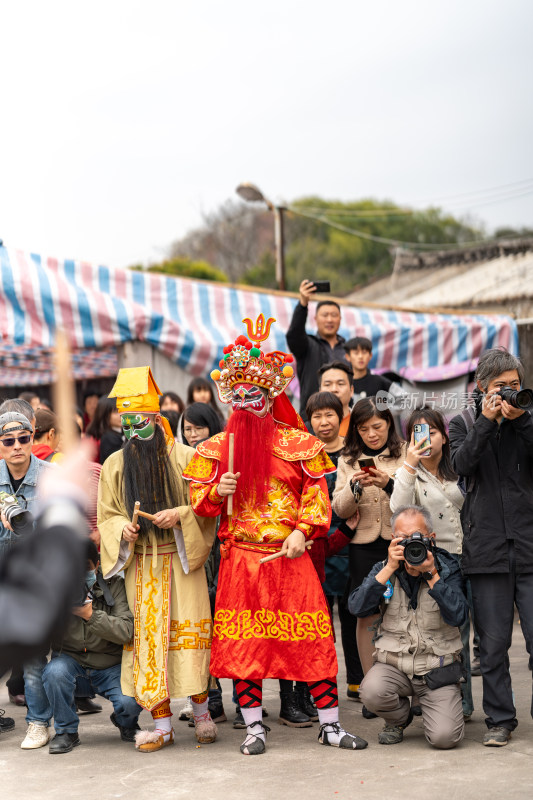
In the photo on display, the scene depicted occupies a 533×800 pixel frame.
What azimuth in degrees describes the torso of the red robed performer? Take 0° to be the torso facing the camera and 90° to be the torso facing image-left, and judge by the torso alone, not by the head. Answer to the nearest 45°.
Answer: approximately 0°

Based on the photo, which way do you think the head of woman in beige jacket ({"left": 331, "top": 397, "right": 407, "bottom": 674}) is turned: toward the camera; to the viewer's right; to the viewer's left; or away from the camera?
toward the camera

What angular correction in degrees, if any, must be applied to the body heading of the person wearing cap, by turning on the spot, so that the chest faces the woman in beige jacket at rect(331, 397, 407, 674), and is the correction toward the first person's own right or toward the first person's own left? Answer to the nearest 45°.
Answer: approximately 90° to the first person's own left

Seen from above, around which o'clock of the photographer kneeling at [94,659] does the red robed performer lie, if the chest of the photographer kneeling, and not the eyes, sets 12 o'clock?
The red robed performer is roughly at 8 o'clock from the photographer kneeling.

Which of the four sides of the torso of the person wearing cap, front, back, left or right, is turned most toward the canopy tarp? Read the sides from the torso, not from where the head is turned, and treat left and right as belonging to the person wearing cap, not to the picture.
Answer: back

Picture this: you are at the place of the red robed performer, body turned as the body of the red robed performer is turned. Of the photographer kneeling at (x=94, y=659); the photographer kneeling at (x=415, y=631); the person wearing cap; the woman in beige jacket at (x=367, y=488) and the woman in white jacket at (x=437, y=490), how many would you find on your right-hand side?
2

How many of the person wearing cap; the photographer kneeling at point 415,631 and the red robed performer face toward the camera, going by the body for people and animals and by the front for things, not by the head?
3

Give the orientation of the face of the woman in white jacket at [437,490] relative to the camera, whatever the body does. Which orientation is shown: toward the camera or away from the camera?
toward the camera

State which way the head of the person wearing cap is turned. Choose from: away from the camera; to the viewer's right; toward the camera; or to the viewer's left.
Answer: toward the camera

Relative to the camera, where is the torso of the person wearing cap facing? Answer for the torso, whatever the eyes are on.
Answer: toward the camera

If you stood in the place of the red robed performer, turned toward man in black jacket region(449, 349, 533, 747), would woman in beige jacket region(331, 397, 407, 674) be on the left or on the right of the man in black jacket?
left

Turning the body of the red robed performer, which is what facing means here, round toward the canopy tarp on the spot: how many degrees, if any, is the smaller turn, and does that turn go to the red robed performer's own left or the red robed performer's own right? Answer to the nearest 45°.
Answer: approximately 180°

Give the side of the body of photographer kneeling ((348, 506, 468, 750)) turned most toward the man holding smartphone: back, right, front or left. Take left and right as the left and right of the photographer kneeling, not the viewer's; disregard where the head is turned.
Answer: back

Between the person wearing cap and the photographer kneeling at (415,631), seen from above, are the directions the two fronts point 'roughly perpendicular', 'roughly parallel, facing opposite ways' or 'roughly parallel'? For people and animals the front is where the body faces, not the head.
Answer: roughly parallel

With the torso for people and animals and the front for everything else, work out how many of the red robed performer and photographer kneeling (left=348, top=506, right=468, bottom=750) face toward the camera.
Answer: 2

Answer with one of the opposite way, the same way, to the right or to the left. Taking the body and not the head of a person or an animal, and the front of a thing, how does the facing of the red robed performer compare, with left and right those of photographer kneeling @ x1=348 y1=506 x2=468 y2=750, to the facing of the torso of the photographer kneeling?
the same way

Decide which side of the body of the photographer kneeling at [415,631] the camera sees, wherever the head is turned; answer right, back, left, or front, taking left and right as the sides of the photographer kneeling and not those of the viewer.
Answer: front
